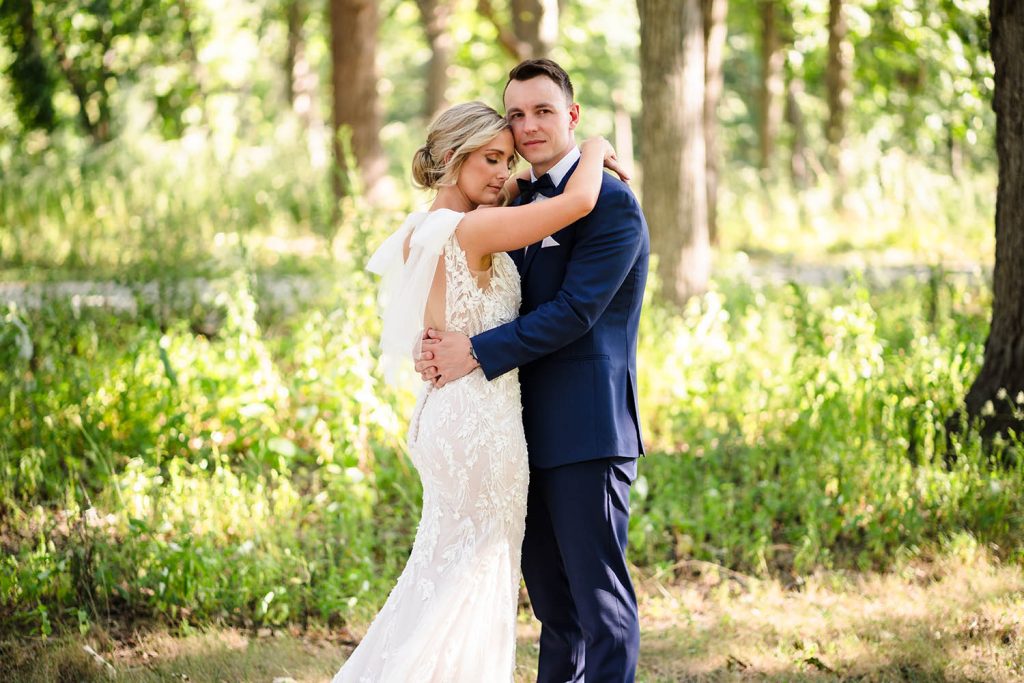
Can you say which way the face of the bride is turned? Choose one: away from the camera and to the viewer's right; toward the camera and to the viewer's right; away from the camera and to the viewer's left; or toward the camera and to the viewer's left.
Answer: toward the camera and to the viewer's right

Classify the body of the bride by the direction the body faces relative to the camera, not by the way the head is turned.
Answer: to the viewer's right
